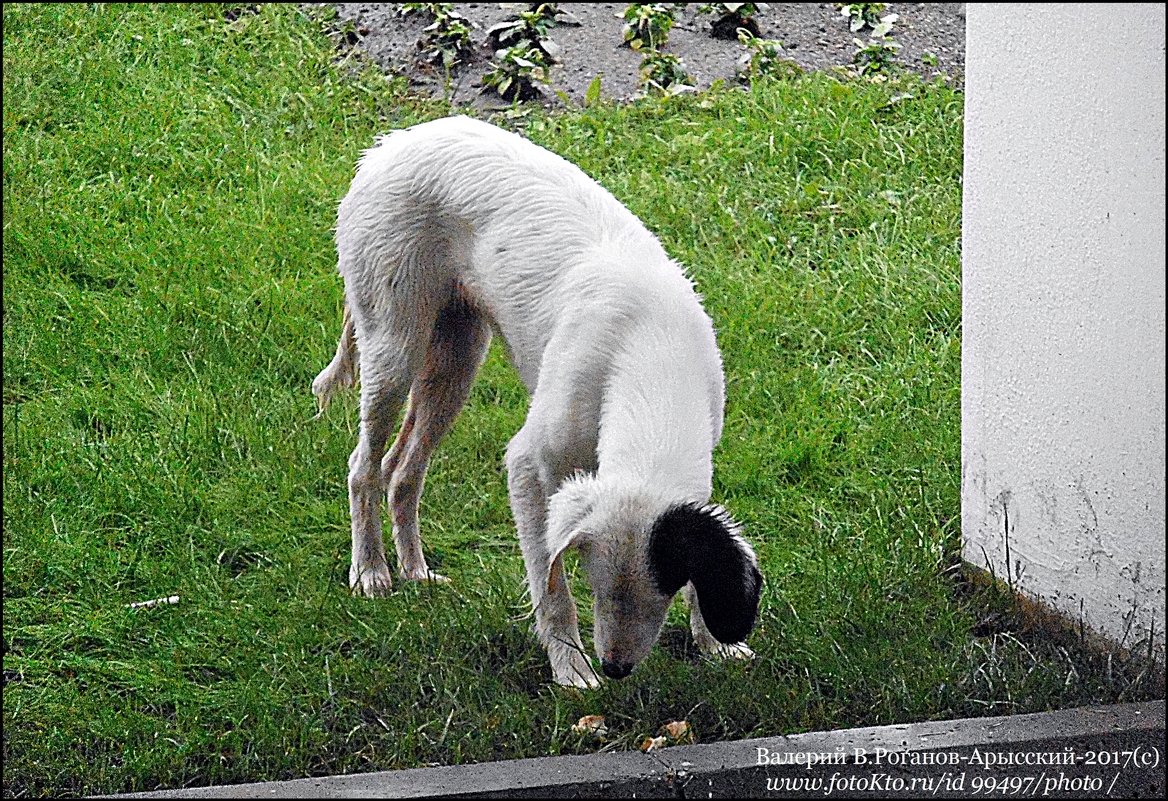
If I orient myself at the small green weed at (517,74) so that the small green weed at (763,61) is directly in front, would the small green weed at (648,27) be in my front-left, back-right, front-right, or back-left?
front-left

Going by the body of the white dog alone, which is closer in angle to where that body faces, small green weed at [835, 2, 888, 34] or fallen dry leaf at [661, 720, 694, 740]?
the fallen dry leaf

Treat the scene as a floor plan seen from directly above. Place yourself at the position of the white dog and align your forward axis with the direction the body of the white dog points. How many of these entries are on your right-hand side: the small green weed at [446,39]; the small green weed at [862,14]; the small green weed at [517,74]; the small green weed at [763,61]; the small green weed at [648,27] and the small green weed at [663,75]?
0

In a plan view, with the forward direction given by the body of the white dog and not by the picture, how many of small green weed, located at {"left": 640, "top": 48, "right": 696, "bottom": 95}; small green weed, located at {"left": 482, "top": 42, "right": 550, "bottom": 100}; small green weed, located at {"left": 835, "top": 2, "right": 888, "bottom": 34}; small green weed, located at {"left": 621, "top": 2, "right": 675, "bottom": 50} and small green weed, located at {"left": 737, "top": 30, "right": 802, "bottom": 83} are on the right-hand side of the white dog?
0

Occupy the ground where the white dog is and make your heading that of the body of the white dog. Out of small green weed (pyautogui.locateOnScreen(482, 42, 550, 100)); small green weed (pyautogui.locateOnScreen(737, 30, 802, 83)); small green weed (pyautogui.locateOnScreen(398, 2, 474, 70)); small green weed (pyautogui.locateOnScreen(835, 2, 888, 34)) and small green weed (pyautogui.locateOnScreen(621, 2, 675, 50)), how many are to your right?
0

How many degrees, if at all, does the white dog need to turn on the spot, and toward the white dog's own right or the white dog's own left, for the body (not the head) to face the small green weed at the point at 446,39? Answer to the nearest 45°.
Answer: approximately 135° to the white dog's own left

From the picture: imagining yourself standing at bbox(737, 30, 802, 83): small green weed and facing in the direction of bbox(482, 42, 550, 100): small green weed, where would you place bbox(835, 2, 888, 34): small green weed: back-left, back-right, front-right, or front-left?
back-right

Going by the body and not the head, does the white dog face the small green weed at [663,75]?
no

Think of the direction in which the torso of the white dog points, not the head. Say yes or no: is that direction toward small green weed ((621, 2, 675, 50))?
no

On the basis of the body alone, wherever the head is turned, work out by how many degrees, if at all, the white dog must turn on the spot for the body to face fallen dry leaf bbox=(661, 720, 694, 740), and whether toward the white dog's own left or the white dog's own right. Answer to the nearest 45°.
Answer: approximately 45° to the white dog's own right

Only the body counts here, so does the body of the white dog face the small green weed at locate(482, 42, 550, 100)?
no

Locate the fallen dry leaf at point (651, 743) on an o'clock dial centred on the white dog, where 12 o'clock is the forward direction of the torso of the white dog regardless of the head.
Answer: The fallen dry leaf is roughly at 1 o'clock from the white dog.

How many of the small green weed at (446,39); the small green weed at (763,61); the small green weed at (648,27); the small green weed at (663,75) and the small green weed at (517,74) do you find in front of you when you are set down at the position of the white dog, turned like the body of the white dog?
0

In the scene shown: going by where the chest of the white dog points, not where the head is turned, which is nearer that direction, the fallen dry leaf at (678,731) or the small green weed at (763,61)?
the fallen dry leaf

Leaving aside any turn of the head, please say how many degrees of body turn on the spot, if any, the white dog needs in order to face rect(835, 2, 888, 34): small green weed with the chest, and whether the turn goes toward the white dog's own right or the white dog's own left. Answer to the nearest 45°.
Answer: approximately 135° to the white dog's own left

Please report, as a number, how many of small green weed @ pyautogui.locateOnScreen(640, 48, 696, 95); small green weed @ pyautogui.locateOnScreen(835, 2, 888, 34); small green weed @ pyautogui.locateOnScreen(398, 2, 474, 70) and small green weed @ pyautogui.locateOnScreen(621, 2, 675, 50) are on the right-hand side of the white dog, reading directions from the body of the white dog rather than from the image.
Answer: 0

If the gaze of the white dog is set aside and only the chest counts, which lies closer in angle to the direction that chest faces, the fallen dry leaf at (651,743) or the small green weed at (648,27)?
the fallen dry leaf

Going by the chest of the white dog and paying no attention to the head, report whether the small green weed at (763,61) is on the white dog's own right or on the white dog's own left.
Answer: on the white dog's own left

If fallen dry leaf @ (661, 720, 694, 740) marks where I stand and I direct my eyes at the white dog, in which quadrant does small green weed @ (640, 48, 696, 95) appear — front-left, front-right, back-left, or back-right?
front-right

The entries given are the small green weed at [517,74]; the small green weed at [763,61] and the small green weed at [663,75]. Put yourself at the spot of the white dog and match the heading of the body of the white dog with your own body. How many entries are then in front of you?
0

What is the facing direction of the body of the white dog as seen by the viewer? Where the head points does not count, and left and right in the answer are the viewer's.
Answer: facing the viewer and to the right of the viewer
